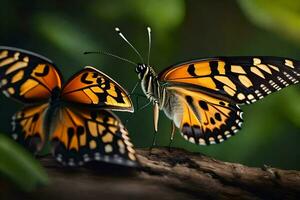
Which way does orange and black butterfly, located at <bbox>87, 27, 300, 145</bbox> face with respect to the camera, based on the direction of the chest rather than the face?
to the viewer's left

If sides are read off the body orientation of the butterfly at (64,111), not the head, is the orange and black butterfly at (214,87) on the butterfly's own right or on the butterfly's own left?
on the butterfly's own right

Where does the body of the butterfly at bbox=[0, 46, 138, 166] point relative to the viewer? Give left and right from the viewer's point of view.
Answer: facing away from the viewer

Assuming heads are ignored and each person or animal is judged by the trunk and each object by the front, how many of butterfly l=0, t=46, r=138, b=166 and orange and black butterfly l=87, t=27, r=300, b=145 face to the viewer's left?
1

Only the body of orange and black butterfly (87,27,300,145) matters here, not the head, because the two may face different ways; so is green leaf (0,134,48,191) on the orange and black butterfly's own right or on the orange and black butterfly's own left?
on the orange and black butterfly's own left
